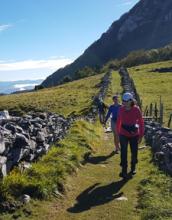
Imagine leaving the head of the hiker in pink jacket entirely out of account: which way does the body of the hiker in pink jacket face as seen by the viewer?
toward the camera

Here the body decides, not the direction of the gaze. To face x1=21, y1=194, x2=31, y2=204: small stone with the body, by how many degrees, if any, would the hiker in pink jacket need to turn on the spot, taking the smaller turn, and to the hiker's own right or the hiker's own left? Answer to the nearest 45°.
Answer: approximately 45° to the hiker's own right

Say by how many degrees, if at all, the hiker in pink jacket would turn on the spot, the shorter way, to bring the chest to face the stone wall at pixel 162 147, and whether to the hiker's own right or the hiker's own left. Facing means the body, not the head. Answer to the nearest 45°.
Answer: approximately 135° to the hiker's own left

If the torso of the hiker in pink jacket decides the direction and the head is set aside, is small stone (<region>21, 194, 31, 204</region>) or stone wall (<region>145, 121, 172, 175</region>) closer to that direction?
the small stone

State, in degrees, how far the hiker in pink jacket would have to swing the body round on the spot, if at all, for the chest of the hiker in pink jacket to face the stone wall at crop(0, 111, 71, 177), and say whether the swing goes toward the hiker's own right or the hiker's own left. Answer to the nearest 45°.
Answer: approximately 45° to the hiker's own right
